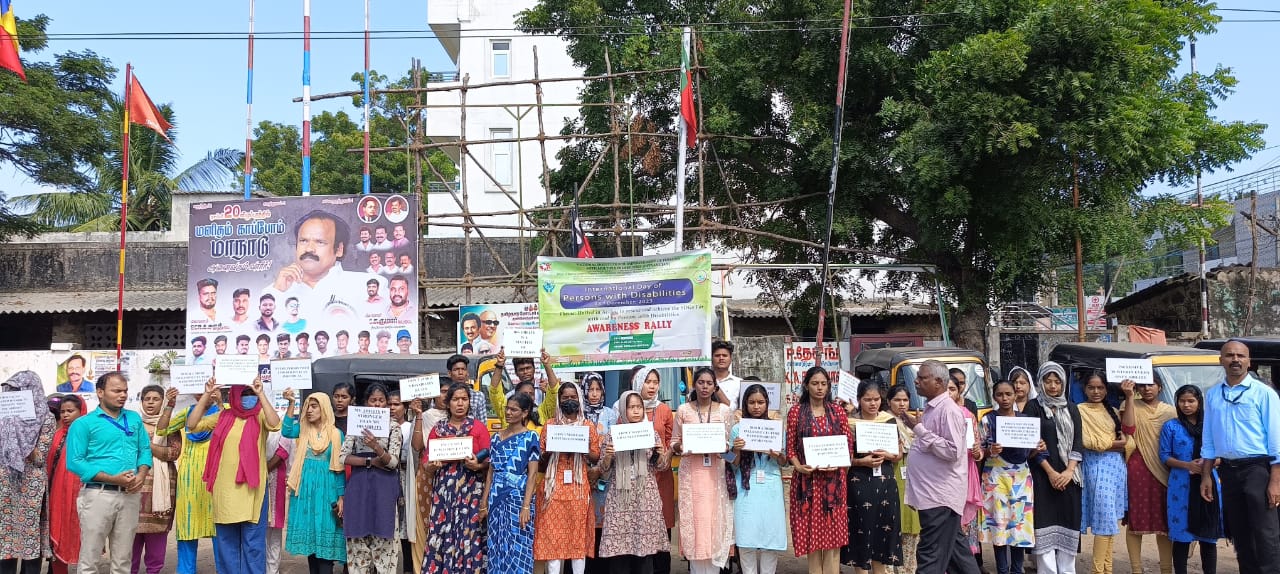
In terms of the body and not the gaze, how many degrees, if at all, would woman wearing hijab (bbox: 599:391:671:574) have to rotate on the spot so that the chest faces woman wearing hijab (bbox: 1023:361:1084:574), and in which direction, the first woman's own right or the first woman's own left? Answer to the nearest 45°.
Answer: approximately 90° to the first woman's own left

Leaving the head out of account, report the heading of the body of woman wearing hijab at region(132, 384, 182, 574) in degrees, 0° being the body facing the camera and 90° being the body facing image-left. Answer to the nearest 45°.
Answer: approximately 0°

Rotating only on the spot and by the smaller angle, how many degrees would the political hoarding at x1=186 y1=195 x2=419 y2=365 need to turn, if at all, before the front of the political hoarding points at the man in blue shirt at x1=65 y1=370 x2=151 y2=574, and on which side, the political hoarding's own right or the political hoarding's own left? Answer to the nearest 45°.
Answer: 0° — it already faces them

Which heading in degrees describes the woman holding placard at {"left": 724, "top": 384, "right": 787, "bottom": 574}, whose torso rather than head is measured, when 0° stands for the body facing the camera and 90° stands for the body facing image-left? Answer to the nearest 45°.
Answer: approximately 0°

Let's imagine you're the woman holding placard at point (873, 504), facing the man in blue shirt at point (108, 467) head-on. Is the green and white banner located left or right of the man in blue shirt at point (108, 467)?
right

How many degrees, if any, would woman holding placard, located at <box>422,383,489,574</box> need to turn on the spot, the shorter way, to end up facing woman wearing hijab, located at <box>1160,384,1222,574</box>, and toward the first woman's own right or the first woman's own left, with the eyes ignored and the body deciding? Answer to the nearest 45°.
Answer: approximately 90° to the first woman's own left

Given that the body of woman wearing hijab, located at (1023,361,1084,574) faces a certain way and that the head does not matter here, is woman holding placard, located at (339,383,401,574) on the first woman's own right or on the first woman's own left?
on the first woman's own right
